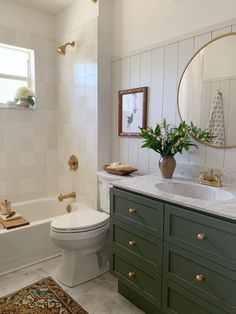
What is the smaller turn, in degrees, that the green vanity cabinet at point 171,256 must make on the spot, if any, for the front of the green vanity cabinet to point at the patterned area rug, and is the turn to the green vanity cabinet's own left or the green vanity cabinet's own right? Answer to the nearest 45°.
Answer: approximately 45° to the green vanity cabinet's own right

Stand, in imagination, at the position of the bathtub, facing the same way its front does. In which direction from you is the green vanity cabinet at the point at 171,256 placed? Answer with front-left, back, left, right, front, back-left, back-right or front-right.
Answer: front

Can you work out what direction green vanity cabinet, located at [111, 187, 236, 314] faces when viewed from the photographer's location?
facing the viewer and to the left of the viewer

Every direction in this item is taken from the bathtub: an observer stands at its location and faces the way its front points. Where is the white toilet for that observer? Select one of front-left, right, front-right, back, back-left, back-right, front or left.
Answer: front

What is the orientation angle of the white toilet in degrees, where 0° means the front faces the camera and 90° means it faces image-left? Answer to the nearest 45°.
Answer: approximately 45°

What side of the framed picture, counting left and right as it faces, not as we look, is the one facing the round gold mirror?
left

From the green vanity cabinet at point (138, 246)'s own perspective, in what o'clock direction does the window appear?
The window is roughly at 3 o'clock from the green vanity cabinet.
